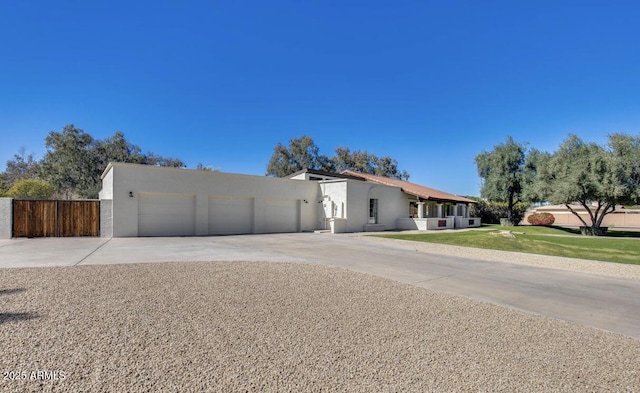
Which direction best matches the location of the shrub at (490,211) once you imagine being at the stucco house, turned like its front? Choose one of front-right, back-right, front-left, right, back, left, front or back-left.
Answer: left

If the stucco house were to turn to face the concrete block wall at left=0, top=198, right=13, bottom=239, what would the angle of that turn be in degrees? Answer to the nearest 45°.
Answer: approximately 90° to its right

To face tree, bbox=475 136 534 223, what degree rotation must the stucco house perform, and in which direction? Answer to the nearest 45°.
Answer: approximately 90° to its left

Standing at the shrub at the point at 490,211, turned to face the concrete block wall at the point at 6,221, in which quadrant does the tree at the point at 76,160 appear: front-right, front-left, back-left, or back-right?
front-right

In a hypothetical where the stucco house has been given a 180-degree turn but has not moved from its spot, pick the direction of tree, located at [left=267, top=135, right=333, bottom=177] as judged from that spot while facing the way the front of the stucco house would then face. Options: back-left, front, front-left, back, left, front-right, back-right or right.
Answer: front-right

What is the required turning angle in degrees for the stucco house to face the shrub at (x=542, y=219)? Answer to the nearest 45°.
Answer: approximately 90° to its left

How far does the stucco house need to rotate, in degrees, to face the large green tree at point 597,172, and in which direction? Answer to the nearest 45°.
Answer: approximately 45° to its left

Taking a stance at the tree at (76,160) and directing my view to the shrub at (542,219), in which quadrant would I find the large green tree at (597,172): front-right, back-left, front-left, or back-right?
front-right
